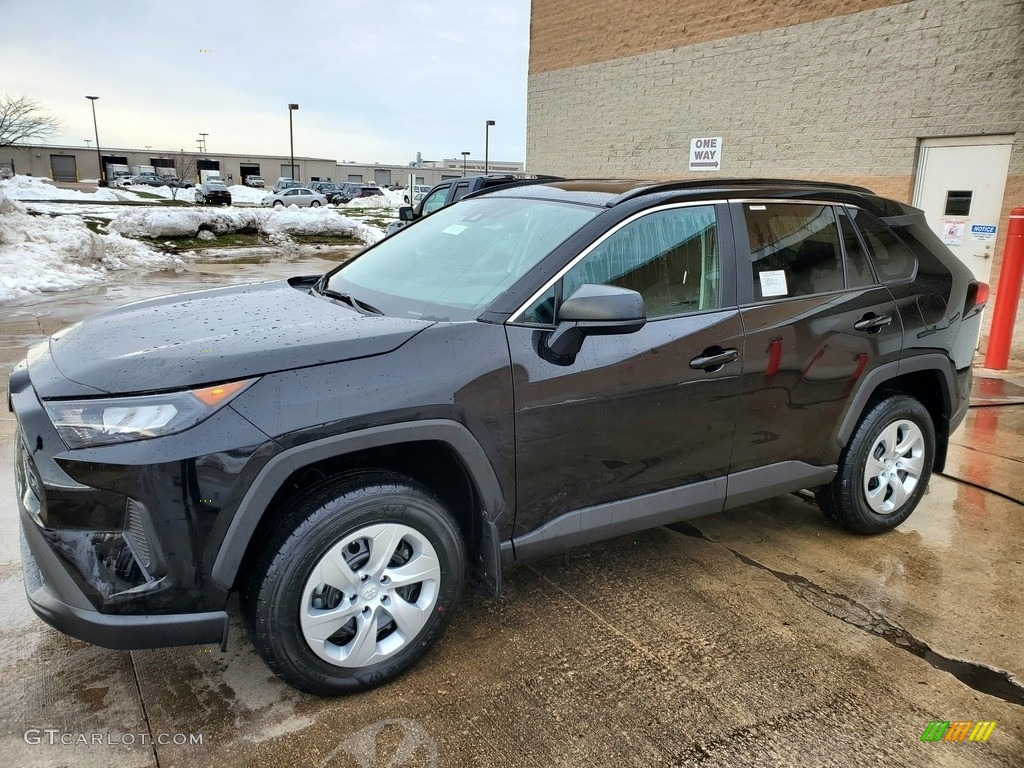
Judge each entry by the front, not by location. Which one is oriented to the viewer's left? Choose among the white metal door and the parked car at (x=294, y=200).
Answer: the parked car

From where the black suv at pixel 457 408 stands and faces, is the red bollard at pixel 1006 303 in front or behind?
behind

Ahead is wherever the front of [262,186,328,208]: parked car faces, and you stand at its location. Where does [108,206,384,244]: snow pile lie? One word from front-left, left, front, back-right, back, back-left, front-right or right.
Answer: left

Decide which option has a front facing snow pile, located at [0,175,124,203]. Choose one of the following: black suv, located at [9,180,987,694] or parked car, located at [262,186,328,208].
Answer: the parked car

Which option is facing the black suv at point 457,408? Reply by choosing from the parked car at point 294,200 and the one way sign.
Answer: the one way sign

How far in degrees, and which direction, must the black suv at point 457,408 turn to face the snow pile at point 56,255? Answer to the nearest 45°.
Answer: approximately 90° to its right

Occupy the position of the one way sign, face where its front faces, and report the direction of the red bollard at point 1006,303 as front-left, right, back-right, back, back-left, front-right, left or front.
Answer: front-left

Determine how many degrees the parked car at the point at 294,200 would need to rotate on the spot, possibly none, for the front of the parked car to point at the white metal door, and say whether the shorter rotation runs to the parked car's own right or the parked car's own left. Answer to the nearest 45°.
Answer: approximately 90° to the parked car's own left

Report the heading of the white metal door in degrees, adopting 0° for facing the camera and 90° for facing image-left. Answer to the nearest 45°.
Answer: approximately 0°

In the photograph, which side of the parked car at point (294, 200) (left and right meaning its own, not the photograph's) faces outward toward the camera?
left

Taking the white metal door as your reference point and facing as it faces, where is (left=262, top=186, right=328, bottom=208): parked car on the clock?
The parked car is roughly at 4 o'clock from the white metal door.

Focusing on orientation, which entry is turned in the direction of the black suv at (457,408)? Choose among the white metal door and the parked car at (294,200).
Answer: the white metal door

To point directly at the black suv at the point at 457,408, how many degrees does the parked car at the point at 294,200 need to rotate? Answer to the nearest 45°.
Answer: approximately 90° to its left

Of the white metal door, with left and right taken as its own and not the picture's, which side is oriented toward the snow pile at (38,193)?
right

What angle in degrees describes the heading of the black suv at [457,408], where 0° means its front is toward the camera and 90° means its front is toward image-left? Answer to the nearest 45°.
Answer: approximately 45°
